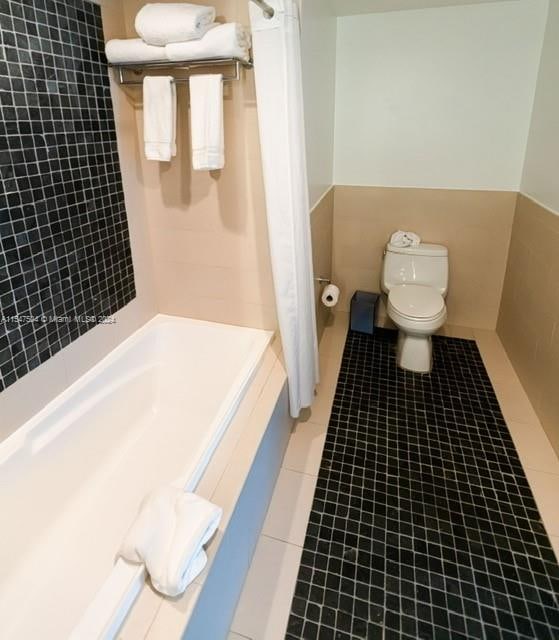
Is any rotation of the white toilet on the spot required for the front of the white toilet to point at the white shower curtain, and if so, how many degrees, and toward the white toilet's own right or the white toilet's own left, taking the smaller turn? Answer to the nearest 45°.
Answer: approximately 45° to the white toilet's own right

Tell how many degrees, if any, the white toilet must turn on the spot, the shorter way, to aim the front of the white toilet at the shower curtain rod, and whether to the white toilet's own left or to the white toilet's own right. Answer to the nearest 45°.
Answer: approximately 45° to the white toilet's own right

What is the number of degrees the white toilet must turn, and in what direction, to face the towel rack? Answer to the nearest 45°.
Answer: approximately 45° to its right

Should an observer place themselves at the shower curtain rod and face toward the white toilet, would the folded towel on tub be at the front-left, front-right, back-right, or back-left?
back-right

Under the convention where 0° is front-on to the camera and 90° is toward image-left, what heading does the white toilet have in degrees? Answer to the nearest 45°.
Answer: approximately 0°
